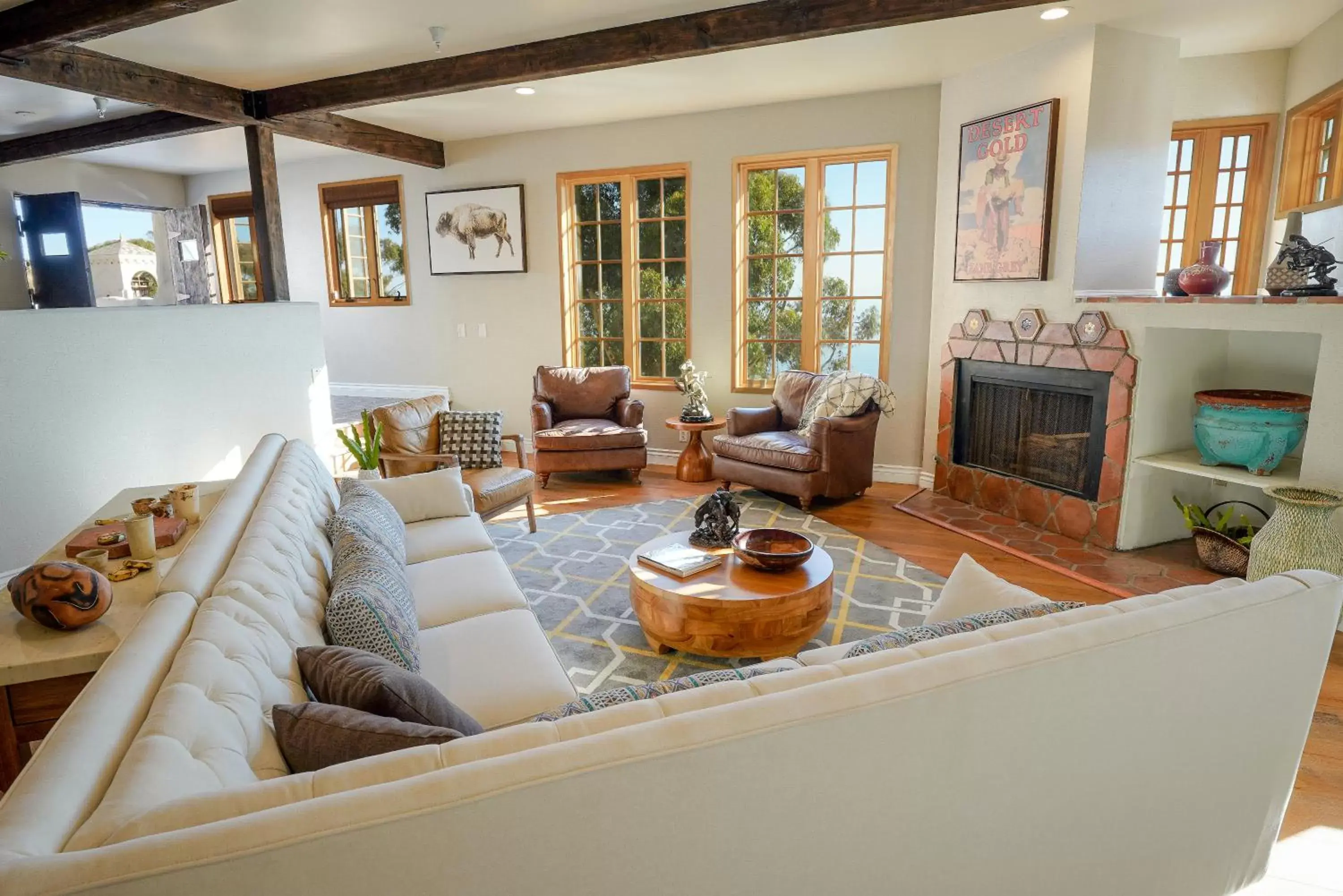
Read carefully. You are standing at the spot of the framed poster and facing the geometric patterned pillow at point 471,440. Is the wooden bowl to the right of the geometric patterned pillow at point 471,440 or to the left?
left

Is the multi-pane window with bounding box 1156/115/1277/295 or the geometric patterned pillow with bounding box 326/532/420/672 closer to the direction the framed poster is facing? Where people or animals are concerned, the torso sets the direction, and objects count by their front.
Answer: the geometric patterned pillow

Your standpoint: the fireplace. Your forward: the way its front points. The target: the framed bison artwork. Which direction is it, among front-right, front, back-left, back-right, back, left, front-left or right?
front-right

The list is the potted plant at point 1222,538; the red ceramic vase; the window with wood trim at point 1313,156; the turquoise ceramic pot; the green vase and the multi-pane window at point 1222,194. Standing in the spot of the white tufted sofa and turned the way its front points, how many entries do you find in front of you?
6

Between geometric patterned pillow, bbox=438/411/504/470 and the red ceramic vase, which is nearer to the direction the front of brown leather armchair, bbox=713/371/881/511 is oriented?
the geometric patterned pillow

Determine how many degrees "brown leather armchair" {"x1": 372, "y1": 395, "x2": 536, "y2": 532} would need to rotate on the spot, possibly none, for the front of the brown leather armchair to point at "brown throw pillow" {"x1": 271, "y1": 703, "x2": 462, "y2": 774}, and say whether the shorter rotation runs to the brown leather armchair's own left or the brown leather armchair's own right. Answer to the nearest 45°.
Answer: approximately 45° to the brown leather armchair's own right

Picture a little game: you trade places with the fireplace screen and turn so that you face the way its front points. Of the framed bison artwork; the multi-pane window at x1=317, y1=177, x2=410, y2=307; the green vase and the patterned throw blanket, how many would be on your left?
1

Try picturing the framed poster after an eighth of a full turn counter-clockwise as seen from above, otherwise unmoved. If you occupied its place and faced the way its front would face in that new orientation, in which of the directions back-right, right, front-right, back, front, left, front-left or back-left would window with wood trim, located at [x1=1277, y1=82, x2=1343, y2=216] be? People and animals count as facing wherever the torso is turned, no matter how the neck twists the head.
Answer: left

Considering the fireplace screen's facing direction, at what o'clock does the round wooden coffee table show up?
The round wooden coffee table is roughly at 11 o'clock from the fireplace screen.

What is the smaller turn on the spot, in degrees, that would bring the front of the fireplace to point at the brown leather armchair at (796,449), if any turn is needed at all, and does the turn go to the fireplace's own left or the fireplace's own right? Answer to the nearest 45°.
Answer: approximately 45° to the fireplace's own right

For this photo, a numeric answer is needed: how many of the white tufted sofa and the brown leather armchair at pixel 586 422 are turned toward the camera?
1

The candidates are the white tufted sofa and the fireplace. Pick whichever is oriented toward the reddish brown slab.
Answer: the fireplace

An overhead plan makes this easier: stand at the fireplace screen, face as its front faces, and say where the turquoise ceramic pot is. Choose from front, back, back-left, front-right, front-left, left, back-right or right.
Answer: left

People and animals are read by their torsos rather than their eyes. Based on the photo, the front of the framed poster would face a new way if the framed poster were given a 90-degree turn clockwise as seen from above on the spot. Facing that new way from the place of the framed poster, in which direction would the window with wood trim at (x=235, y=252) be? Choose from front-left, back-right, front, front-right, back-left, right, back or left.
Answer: front-left

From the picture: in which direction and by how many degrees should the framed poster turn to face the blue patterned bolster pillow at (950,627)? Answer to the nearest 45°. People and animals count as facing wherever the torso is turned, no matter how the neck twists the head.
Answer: approximately 45° to its left

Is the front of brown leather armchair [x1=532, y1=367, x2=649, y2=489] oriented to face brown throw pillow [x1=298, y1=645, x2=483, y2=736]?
yes
